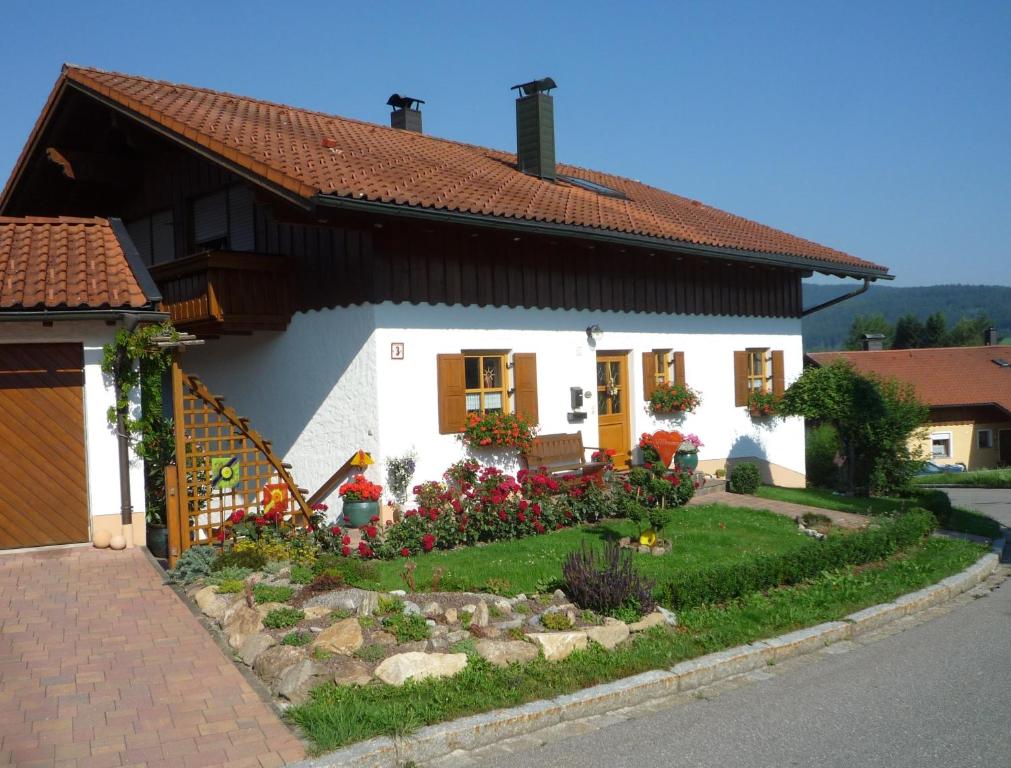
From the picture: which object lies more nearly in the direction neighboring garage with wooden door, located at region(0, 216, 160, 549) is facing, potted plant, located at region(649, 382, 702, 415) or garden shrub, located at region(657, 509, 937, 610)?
the garden shrub

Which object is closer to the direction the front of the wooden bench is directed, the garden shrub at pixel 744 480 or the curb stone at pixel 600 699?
the curb stone

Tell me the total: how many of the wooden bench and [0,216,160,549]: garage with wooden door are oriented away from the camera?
0

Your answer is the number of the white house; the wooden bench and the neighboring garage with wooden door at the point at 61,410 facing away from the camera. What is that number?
0

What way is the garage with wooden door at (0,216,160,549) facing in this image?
toward the camera

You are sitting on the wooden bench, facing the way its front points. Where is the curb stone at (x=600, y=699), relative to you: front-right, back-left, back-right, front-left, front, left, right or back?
front-right

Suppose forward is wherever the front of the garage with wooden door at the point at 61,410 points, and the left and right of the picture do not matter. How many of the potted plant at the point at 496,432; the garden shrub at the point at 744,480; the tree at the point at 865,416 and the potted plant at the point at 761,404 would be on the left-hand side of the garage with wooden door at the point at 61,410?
4

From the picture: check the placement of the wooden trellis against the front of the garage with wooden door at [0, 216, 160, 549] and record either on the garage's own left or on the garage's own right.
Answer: on the garage's own left

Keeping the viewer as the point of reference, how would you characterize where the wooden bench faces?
facing the viewer and to the right of the viewer

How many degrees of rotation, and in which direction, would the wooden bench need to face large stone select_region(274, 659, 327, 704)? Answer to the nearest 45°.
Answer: approximately 45° to its right

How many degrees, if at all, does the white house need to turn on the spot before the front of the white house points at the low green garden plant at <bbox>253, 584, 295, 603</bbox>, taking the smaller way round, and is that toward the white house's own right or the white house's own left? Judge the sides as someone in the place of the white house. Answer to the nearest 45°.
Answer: approximately 45° to the white house's own right

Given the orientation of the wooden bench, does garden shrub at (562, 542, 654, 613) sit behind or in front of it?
in front

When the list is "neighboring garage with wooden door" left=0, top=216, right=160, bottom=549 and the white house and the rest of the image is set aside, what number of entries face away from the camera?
0

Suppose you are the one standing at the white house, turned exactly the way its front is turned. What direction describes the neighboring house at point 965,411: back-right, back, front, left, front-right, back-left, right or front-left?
left

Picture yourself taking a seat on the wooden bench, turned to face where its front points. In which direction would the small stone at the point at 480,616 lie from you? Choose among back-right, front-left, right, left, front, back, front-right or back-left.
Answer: front-right
